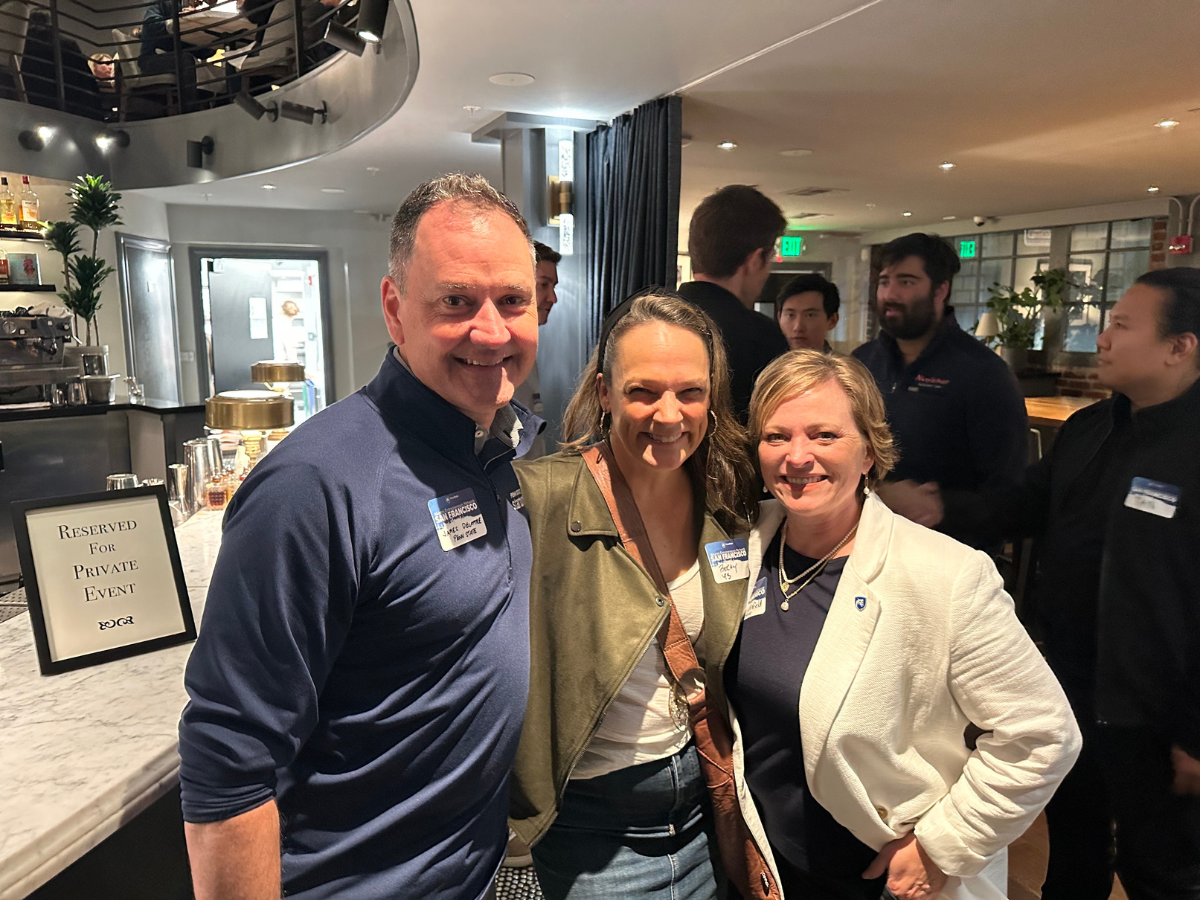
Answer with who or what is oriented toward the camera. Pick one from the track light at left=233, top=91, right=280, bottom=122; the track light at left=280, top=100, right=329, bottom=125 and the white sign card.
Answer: the white sign card

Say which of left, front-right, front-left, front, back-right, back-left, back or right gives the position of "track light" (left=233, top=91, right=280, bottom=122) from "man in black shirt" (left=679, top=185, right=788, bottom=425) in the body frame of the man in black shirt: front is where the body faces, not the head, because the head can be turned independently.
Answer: left

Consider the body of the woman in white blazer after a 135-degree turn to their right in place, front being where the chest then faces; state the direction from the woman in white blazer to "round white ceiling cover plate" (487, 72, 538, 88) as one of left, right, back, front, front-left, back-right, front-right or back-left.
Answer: front-left

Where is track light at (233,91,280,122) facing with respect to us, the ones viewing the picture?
facing to the left of the viewer

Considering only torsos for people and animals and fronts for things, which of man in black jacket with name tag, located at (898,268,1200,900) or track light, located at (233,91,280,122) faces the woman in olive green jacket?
the man in black jacket with name tag

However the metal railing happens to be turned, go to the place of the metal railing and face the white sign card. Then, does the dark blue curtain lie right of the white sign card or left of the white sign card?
left

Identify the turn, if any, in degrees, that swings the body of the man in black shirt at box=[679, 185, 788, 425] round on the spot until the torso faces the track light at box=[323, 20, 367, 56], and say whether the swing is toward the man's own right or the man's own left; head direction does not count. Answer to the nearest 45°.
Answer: approximately 90° to the man's own left
